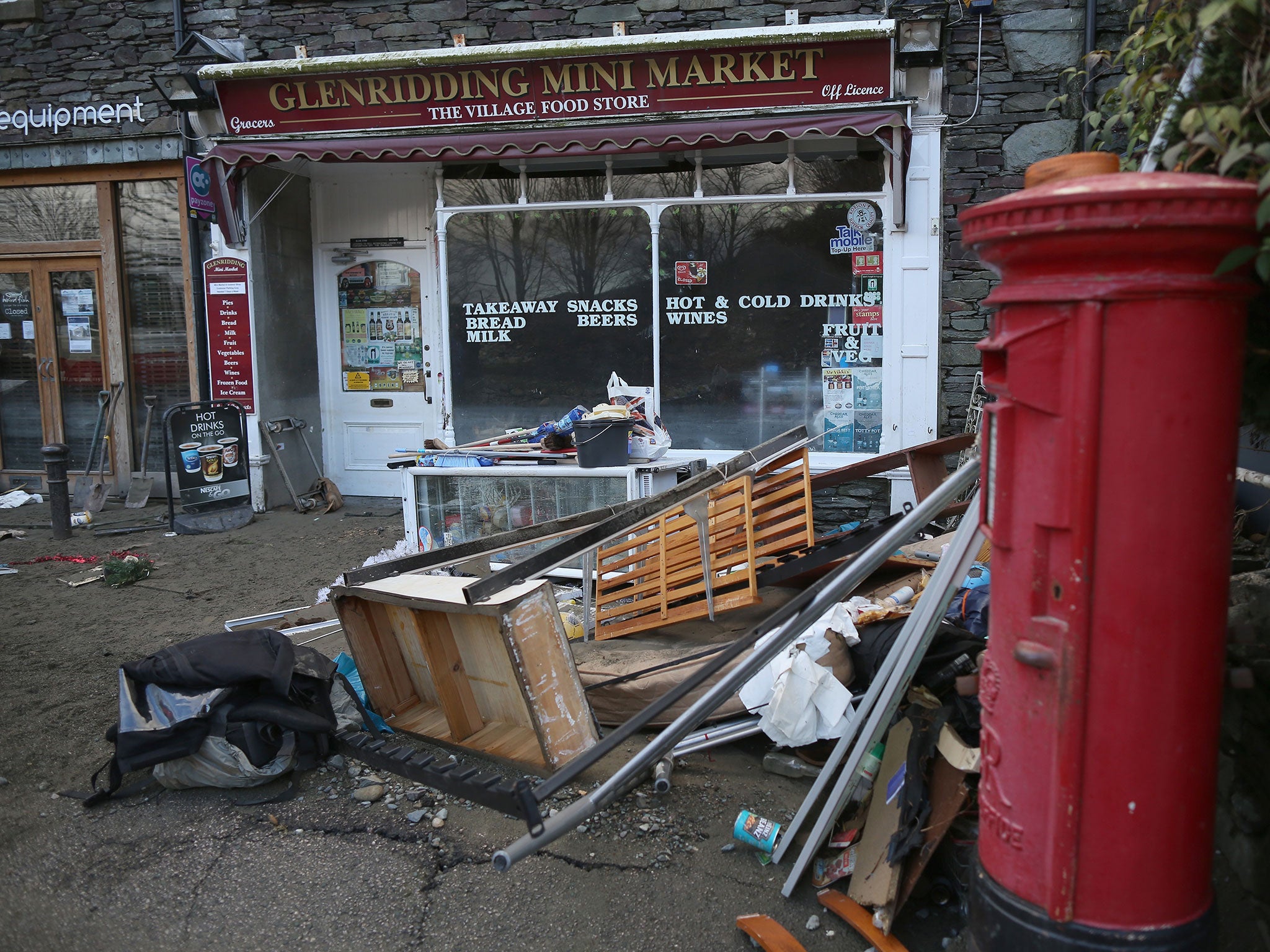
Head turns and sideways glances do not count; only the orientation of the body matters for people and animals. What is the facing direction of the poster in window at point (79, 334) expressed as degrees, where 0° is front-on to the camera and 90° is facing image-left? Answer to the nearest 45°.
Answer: approximately 0°

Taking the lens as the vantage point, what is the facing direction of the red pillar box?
facing to the left of the viewer

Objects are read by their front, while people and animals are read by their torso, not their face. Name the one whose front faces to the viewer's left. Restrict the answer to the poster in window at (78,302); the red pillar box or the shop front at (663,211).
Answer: the red pillar box

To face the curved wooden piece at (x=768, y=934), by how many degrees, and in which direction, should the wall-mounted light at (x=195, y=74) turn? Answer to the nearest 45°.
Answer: approximately 45° to its left

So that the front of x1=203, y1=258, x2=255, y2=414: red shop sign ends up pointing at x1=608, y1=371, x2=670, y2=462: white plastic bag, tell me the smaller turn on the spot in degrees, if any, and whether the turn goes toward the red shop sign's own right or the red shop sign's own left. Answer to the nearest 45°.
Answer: approximately 45° to the red shop sign's own left

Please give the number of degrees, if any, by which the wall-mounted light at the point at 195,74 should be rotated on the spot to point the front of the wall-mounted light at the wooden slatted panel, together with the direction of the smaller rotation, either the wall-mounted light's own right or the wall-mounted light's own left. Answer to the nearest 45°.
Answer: approximately 45° to the wall-mounted light's own left
